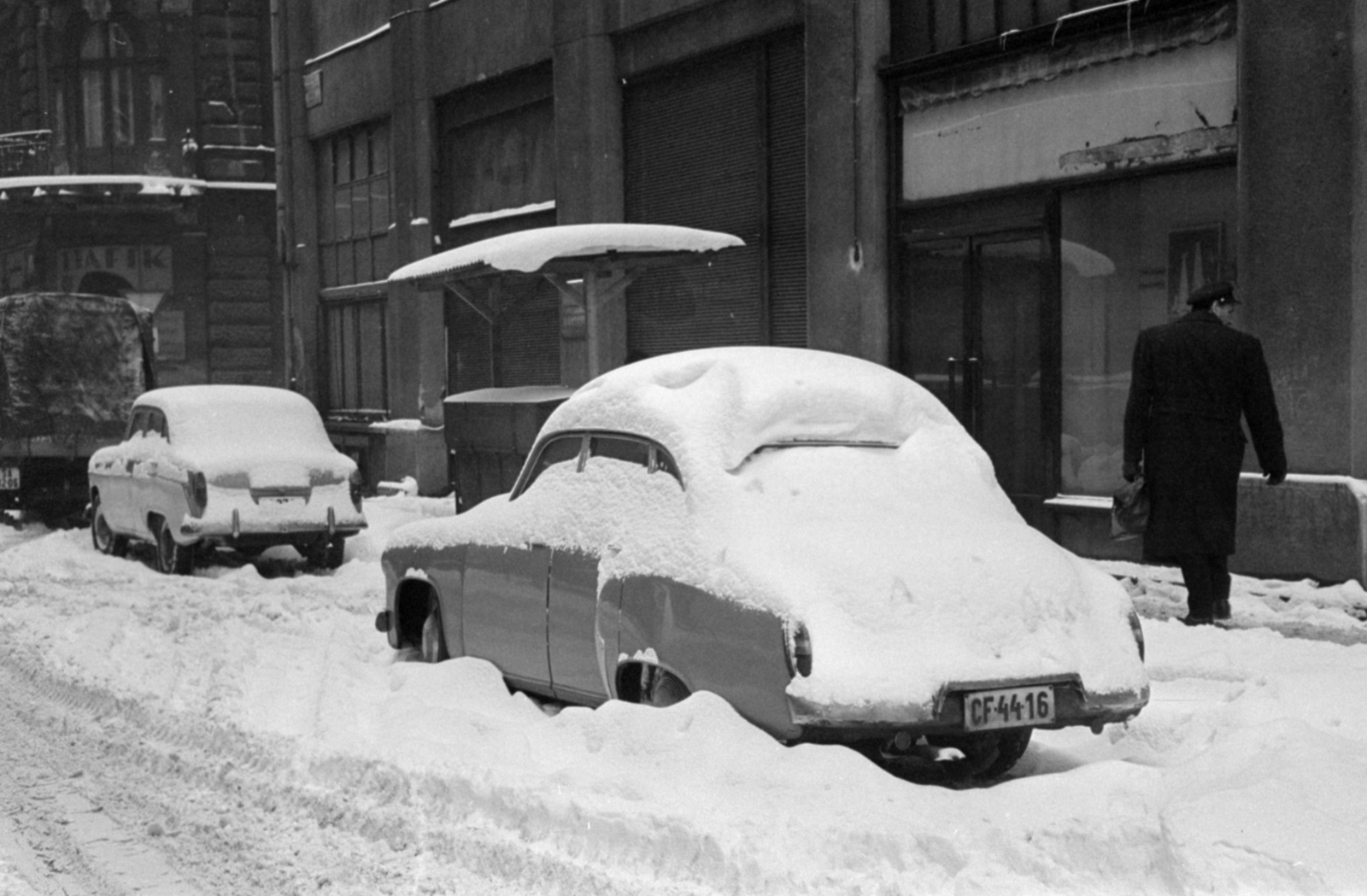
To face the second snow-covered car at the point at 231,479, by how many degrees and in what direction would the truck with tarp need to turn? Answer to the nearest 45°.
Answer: approximately 180°

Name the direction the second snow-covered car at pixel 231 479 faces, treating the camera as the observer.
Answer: facing away from the viewer and to the left of the viewer

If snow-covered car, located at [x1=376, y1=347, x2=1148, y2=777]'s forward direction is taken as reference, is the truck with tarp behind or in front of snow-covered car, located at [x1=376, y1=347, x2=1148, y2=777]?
in front

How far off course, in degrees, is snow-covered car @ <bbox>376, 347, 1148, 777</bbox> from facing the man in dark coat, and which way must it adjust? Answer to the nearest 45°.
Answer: approximately 90° to its right

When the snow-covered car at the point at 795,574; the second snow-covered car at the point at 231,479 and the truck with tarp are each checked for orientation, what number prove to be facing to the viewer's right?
0

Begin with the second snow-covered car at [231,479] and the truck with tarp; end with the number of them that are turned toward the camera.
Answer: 0

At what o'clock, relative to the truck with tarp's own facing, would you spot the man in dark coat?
The man in dark coat is roughly at 5 o'clock from the truck with tarp.

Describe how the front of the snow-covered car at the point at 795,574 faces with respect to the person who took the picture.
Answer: facing away from the viewer and to the left of the viewer

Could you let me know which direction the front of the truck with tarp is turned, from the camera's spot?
facing away from the viewer

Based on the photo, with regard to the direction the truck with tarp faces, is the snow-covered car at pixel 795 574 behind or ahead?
behind

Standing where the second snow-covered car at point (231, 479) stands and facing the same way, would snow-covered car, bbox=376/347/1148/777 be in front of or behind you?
behind

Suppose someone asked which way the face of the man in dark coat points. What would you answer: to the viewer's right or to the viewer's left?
to the viewer's right

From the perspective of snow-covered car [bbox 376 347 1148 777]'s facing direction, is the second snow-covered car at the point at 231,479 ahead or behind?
ahead
